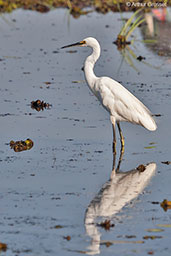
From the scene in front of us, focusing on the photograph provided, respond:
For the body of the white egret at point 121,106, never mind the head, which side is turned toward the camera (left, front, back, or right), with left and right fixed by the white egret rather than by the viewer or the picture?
left

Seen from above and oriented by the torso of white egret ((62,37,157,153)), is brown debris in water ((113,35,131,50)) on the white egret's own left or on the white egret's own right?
on the white egret's own right

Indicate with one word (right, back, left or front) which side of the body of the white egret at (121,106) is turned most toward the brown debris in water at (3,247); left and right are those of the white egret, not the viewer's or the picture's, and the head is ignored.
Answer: left

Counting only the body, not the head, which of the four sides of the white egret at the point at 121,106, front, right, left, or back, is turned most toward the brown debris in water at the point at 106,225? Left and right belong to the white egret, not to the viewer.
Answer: left

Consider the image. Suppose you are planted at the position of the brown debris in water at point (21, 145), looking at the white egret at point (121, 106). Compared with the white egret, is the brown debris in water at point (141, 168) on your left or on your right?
right

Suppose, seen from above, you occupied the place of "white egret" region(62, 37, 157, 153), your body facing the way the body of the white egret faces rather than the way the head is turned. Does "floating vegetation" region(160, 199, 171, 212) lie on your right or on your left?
on your left
